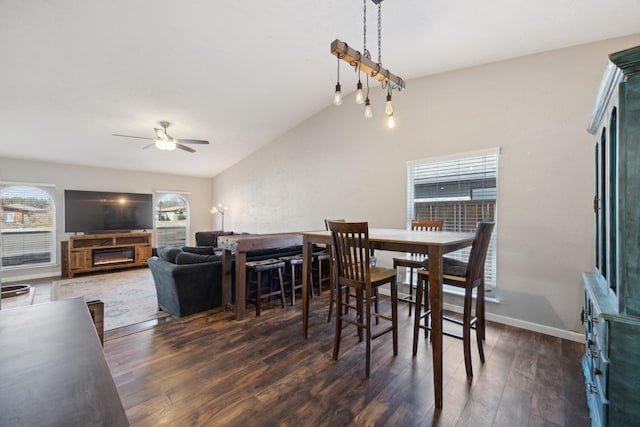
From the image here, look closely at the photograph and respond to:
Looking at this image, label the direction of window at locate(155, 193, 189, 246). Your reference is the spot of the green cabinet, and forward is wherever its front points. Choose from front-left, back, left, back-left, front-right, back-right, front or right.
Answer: front

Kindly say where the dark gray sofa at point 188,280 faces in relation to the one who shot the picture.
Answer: facing away from the viewer and to the left of the viewer

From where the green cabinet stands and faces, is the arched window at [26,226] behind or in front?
in front

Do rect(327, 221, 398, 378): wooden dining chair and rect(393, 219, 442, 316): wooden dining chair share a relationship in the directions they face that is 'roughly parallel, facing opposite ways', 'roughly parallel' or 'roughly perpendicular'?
roughly parallel, facing opposite ways

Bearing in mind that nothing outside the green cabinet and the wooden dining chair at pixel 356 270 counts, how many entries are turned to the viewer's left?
1

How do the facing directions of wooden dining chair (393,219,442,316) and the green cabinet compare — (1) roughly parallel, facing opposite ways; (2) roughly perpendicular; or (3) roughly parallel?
roughly perpendicular

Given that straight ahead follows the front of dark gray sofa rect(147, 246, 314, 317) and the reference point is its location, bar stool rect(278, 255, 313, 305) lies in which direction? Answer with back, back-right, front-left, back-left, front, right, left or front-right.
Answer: back-right

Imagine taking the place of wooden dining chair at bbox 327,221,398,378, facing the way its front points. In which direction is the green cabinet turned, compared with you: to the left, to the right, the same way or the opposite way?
to the left

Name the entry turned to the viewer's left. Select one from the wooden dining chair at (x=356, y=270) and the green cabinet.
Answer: the green cabinet

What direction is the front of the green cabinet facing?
to the viewer's left

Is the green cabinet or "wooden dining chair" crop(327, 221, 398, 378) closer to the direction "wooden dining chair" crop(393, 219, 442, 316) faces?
the wooden dining chair

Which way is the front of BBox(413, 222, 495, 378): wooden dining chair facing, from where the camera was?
facing away from the viewer and to the left of the viewer

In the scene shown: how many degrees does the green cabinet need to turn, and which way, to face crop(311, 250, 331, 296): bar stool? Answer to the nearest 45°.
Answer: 0° — it already faces it

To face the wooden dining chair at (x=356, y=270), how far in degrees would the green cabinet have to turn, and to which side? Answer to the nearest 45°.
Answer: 0° — it already faces it

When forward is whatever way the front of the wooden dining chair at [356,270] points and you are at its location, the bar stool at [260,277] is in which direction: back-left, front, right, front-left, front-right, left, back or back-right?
left

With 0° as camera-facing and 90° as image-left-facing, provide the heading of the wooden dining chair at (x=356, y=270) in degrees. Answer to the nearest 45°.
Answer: approximately 225°
